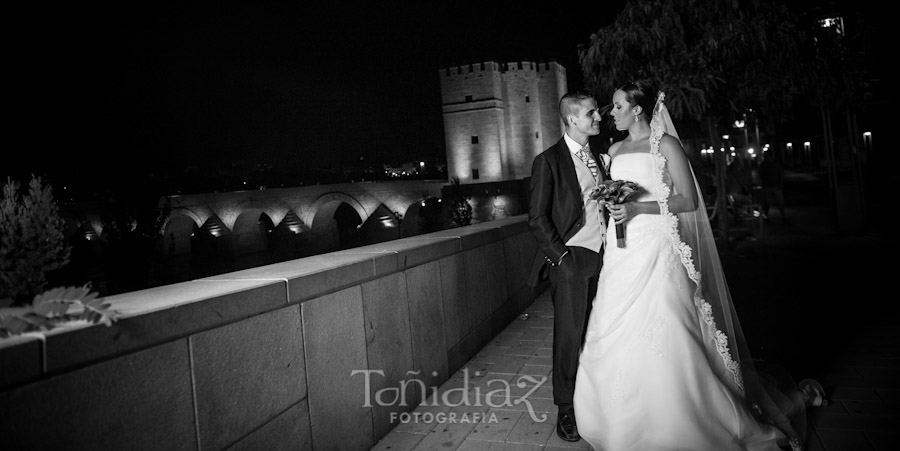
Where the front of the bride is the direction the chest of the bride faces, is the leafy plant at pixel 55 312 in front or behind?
in front

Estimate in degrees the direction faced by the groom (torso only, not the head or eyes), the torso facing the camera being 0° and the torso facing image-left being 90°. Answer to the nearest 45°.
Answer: approximately 315°

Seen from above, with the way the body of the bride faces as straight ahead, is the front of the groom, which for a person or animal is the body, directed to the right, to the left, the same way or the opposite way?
to the left

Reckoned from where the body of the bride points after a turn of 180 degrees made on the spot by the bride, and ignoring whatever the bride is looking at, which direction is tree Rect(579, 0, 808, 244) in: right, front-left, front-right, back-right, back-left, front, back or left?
front-left

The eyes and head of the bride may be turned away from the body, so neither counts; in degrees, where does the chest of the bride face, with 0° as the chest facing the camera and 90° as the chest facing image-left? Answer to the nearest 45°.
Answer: approximately 45°

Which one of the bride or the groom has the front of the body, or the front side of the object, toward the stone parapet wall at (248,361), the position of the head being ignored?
the bride

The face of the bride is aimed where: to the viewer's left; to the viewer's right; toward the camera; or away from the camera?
to the viewer's left
